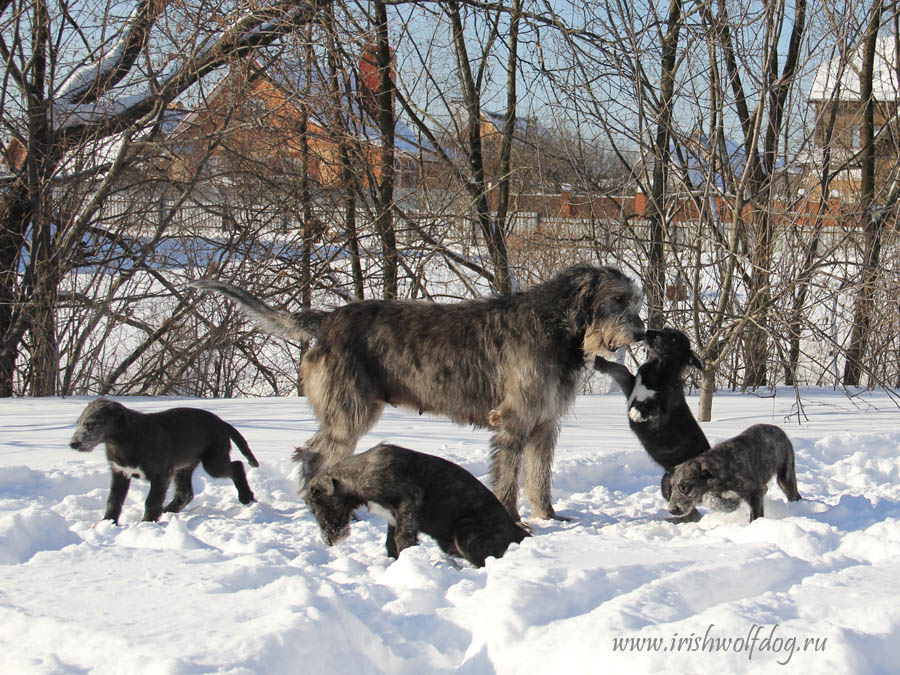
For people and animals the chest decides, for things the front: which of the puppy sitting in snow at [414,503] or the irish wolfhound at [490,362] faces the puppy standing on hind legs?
the irish wolfhound

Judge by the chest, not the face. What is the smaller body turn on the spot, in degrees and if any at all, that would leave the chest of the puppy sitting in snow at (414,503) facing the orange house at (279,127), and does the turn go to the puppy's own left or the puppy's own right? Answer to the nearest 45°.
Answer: approximately 90° to the puppy's own right

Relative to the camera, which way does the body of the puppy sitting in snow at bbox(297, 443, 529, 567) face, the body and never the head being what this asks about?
to the viewer's left

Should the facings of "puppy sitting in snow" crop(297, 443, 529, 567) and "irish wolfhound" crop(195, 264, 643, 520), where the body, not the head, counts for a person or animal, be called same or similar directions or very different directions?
very different directions

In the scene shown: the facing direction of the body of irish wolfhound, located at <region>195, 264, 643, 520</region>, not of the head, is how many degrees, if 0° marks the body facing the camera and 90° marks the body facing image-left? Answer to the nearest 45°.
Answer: approximately 270°

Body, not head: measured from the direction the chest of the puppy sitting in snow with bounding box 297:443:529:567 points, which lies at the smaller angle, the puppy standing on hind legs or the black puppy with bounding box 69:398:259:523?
the black puppy

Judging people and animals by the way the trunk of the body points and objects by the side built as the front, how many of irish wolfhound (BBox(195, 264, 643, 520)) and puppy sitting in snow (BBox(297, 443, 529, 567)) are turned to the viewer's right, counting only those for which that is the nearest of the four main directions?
1

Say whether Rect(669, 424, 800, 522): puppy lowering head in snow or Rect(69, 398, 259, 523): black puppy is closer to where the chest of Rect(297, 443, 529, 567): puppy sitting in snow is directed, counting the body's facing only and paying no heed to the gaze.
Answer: the black puppy

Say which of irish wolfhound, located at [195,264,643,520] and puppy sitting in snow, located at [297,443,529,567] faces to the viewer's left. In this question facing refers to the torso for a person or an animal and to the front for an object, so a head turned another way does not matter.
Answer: the puppy sitting in snow

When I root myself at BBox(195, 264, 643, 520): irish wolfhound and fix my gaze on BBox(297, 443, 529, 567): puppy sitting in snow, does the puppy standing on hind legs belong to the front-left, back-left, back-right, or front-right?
back-left

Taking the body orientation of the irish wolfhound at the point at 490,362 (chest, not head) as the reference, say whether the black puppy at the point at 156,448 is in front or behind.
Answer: behind

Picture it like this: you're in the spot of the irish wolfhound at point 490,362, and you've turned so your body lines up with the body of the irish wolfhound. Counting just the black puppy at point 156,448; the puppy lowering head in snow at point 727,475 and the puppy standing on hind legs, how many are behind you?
1

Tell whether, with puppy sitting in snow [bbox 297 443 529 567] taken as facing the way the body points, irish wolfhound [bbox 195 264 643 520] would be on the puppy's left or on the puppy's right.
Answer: on the puppy's right

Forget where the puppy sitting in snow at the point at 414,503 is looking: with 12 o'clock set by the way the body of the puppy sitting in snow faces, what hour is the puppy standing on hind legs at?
The puppy standing on hind legs is roughly at 5 o'clock from the puppy sitting in snow.
